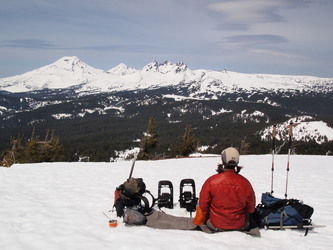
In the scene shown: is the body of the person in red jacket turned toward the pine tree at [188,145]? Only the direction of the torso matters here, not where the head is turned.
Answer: yes

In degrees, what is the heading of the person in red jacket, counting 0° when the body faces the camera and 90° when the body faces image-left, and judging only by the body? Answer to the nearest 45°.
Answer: approximately 180°

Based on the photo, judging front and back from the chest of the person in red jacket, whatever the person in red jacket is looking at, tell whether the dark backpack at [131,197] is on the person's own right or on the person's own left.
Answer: on the person's own left

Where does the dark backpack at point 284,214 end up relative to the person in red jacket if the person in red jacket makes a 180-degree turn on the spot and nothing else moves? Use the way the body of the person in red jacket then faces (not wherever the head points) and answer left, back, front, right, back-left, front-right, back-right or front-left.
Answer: back-left

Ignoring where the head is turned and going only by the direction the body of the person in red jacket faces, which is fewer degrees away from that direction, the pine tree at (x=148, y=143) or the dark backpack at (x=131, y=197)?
the pine tree

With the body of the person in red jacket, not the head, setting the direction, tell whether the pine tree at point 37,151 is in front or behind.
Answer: in front

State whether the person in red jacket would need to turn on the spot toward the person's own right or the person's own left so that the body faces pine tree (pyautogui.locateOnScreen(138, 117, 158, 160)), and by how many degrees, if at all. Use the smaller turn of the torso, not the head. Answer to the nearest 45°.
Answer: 0° — they already face it

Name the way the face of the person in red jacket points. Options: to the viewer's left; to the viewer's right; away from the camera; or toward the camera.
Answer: away from the camera
